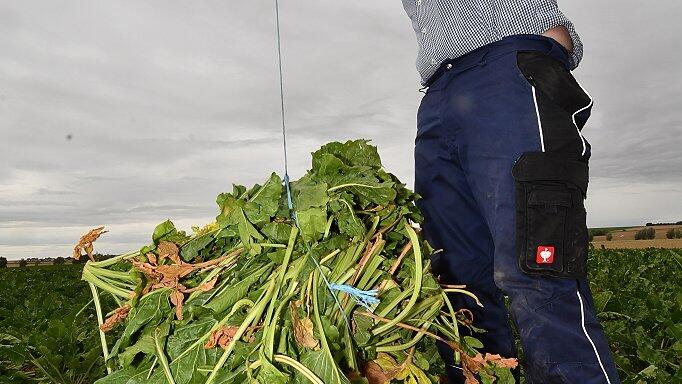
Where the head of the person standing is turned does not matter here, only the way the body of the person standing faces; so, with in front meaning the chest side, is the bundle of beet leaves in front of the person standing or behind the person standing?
in front

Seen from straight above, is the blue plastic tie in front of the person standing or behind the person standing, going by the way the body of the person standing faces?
in front

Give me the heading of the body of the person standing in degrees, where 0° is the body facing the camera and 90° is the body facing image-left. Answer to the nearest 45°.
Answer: approximately 45°
